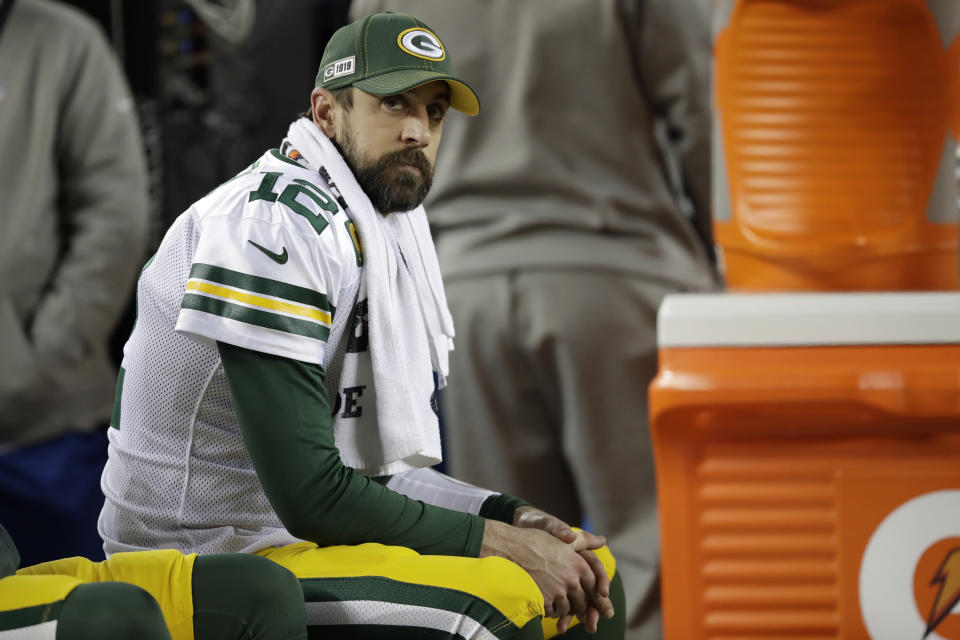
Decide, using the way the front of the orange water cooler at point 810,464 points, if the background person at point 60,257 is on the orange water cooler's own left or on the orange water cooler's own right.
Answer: on the orange water cooler's own right

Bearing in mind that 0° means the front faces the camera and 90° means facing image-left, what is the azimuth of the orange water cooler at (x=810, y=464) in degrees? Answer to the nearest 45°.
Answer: approximately 0°

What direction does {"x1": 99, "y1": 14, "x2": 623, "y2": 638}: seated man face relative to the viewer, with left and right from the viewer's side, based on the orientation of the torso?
facing to the right of the viewer

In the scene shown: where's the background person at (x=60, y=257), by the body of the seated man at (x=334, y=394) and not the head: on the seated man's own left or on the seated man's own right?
on the seated man's own left

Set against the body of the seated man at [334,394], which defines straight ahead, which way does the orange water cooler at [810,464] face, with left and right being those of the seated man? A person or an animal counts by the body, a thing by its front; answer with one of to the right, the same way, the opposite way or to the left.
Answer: to the right

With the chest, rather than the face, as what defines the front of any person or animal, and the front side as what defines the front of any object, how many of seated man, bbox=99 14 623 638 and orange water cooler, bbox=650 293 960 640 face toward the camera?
1

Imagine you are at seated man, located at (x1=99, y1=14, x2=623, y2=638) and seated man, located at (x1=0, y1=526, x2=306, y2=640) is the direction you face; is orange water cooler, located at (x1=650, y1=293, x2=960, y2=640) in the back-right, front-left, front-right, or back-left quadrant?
back-left
